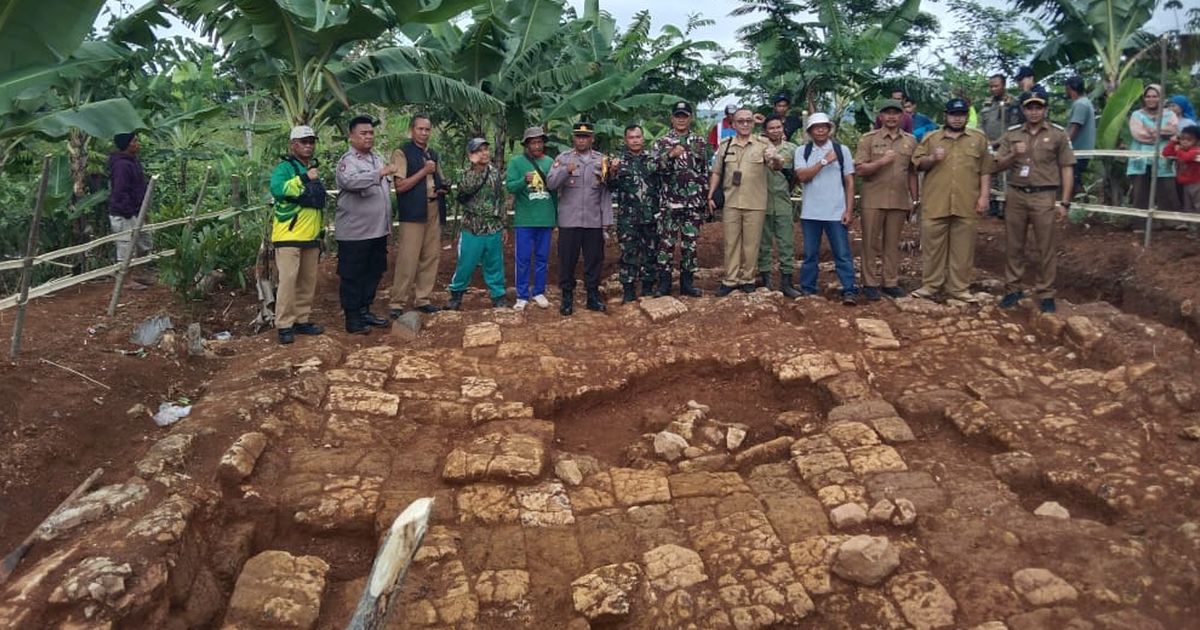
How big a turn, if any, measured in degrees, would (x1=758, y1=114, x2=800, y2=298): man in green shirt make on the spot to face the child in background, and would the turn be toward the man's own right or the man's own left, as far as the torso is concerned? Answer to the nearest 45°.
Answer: approximately 90° to the man's own left

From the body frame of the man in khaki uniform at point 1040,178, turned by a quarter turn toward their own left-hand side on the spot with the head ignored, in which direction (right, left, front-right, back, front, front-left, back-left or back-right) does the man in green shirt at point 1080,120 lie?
left

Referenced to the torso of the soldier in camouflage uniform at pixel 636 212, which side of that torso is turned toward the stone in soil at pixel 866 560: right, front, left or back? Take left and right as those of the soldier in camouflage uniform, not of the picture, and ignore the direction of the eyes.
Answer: front

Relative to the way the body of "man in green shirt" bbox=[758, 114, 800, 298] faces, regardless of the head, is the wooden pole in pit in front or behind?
in front

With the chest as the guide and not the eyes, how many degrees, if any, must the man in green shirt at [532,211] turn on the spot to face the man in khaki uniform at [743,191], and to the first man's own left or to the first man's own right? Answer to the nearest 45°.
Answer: approximately 90° to the first man's own left

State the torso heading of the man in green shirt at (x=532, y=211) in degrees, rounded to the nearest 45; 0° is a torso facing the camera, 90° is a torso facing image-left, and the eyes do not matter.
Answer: approximately 0°

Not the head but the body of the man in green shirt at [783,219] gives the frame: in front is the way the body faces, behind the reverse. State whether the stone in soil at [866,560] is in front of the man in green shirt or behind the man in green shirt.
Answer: in front

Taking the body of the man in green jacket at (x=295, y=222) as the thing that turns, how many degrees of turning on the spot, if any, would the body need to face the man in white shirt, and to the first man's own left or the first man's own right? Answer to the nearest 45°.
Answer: approximately 45° to the first man's own left

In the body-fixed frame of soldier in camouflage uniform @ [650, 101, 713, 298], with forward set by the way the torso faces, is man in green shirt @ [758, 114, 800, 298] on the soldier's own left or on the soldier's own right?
on the soldier's own left

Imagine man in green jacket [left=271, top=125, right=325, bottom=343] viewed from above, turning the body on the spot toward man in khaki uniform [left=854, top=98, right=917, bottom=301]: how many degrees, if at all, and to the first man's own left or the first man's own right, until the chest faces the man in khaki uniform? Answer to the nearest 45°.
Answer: approximately 45° to the first man's own left

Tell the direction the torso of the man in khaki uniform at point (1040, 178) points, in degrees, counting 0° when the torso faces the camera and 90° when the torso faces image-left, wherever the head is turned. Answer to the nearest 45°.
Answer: approximately 0°
